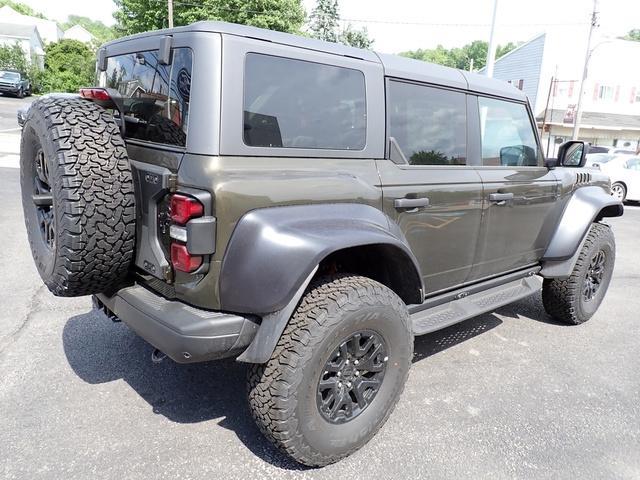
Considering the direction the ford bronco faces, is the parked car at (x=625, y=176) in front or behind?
in front

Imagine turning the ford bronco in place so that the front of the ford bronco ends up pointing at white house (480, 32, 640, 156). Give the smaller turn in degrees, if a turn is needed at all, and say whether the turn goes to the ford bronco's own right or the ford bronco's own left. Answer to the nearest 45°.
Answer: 0° — it already faces it

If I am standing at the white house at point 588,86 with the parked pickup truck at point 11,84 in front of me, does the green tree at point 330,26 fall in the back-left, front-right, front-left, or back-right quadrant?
front-right

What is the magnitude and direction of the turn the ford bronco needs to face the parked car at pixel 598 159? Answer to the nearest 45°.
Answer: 0° — it already faces it

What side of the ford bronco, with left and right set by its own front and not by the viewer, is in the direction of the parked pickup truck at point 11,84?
left

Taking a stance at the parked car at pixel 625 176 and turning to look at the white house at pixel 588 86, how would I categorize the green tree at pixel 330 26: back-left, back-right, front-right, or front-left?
front-left

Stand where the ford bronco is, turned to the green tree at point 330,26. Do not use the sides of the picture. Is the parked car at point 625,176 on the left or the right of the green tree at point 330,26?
right

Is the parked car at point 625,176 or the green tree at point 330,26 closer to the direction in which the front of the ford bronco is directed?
the parked car

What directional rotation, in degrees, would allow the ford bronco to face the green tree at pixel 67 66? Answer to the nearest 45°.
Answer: approximately 90° to its left

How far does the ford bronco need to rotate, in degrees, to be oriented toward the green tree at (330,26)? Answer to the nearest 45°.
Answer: approximately 45° to its left

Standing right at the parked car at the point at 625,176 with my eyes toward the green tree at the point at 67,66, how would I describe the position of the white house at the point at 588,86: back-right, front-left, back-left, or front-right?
front-right

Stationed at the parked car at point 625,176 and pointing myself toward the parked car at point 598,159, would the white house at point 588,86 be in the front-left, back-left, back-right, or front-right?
front-right

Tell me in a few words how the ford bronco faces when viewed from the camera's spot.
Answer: facing away from the viewer and to the right of the viewer
